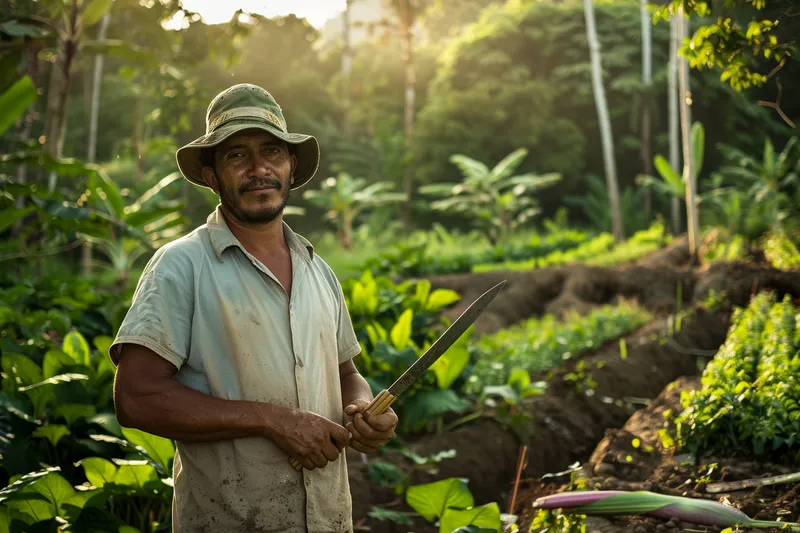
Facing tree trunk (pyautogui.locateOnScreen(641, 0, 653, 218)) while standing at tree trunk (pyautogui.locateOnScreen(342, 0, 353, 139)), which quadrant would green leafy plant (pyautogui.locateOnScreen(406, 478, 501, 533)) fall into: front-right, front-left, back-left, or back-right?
front-right

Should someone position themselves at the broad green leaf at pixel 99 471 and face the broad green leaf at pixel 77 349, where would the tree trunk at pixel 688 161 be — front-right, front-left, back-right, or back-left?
front-right

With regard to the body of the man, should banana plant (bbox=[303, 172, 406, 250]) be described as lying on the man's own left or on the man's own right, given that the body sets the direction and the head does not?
on the man's own left

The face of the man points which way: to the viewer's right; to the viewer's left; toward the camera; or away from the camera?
toward the camera

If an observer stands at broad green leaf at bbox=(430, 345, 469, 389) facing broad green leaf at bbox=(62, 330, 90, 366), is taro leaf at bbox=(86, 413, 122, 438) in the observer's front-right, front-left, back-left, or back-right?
front-left

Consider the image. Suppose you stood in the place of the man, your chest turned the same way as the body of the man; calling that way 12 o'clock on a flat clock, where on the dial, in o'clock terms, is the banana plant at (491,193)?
The banana plant is roughly at 8 o'clock from the man.

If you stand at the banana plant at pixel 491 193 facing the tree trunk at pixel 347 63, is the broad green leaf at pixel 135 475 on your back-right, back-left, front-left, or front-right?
back-left

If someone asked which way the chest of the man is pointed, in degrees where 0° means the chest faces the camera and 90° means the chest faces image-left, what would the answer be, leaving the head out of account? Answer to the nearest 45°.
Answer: approximately 315°

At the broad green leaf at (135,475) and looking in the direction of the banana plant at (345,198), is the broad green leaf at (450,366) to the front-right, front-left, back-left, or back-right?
front-right

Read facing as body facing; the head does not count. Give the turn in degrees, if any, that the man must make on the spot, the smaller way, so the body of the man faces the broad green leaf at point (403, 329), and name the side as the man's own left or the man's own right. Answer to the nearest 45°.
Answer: approximately 135° to the man's own left

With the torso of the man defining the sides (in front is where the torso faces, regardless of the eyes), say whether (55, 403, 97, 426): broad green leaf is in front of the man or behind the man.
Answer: behind

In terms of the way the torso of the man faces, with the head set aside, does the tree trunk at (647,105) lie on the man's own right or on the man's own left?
on the man's own left

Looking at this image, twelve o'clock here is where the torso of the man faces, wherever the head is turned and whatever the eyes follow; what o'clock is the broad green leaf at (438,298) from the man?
The broad green leaf is roughly at 8 o'clock from the man.

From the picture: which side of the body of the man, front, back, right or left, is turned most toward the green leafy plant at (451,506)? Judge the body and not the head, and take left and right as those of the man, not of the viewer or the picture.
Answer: left
